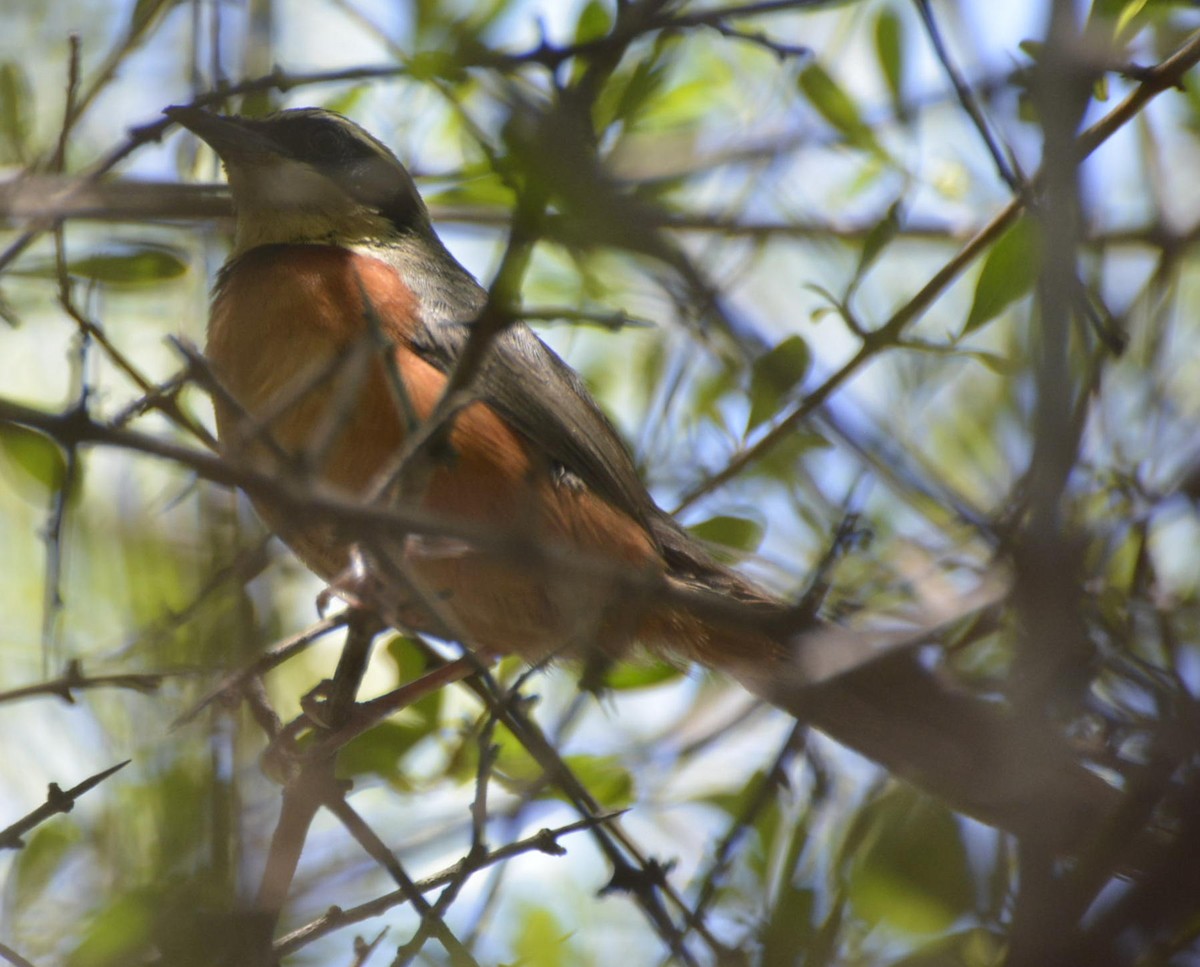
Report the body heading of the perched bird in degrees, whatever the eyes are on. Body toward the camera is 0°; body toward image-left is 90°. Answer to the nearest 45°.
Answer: approximately 90°

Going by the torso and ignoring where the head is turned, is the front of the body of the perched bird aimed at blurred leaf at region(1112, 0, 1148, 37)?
no

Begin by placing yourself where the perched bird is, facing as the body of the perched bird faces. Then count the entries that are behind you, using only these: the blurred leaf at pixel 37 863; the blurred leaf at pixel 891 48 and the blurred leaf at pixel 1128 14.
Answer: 2

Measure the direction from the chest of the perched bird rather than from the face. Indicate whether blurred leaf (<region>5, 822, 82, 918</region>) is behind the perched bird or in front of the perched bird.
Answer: in front

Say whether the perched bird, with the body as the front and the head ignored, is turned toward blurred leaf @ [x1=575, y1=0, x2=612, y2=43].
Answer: no

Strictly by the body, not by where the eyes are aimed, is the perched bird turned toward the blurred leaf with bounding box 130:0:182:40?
no

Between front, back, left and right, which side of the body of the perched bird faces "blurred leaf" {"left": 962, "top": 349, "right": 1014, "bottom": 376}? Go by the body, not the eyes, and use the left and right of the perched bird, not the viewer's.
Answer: back

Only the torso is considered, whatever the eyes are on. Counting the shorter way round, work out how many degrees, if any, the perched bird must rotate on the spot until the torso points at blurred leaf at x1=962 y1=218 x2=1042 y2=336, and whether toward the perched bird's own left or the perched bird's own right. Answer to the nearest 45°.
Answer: approximately 180°
